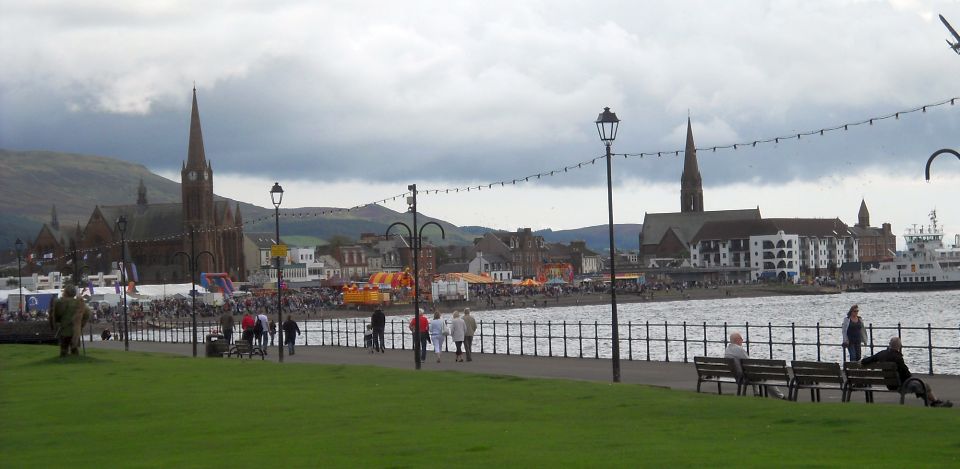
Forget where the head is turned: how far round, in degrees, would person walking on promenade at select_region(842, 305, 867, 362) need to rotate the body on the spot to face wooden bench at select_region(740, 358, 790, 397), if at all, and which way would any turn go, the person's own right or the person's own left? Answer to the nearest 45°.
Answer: approximately 45° to the person's own right

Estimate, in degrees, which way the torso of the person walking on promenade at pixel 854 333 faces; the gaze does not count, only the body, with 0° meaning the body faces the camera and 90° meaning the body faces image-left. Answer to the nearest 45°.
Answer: approximately 315°

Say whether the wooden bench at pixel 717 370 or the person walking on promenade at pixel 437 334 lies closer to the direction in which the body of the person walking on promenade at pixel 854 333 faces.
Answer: the wooden bench
